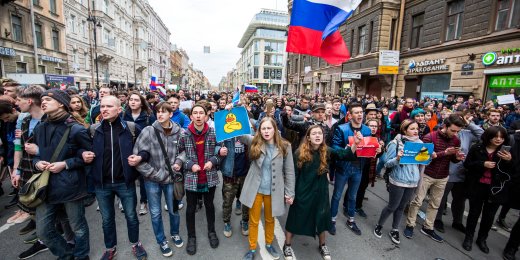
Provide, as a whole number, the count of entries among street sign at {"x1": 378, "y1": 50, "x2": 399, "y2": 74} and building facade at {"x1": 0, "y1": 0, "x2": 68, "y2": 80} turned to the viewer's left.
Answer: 0

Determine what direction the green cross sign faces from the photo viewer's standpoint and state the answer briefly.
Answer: facing the viewer and to the left of the viewer

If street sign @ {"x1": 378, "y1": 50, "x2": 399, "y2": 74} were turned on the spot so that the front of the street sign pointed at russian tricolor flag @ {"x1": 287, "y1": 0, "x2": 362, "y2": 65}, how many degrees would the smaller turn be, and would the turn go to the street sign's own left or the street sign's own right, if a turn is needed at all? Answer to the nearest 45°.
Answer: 0° — it already faces it

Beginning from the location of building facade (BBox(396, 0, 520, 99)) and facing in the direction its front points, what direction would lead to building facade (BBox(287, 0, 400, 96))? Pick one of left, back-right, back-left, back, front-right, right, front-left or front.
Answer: right

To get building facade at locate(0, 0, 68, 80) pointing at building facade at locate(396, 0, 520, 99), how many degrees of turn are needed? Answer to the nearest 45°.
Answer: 0° — it already faces it

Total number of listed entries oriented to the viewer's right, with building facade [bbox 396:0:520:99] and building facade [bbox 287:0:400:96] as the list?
0

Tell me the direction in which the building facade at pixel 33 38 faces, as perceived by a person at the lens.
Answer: facing the viewer and to the right of the viewer

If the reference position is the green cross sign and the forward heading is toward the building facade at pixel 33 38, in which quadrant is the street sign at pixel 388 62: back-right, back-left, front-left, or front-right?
front-right

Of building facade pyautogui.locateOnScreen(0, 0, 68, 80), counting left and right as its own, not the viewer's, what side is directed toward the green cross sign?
front

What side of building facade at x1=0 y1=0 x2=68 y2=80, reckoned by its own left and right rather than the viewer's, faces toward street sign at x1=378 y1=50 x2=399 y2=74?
front

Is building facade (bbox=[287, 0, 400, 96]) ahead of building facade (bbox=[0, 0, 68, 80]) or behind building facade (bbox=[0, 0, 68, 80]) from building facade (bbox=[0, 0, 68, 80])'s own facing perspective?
ahead

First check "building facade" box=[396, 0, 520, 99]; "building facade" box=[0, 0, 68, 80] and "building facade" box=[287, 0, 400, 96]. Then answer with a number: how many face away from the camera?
0
